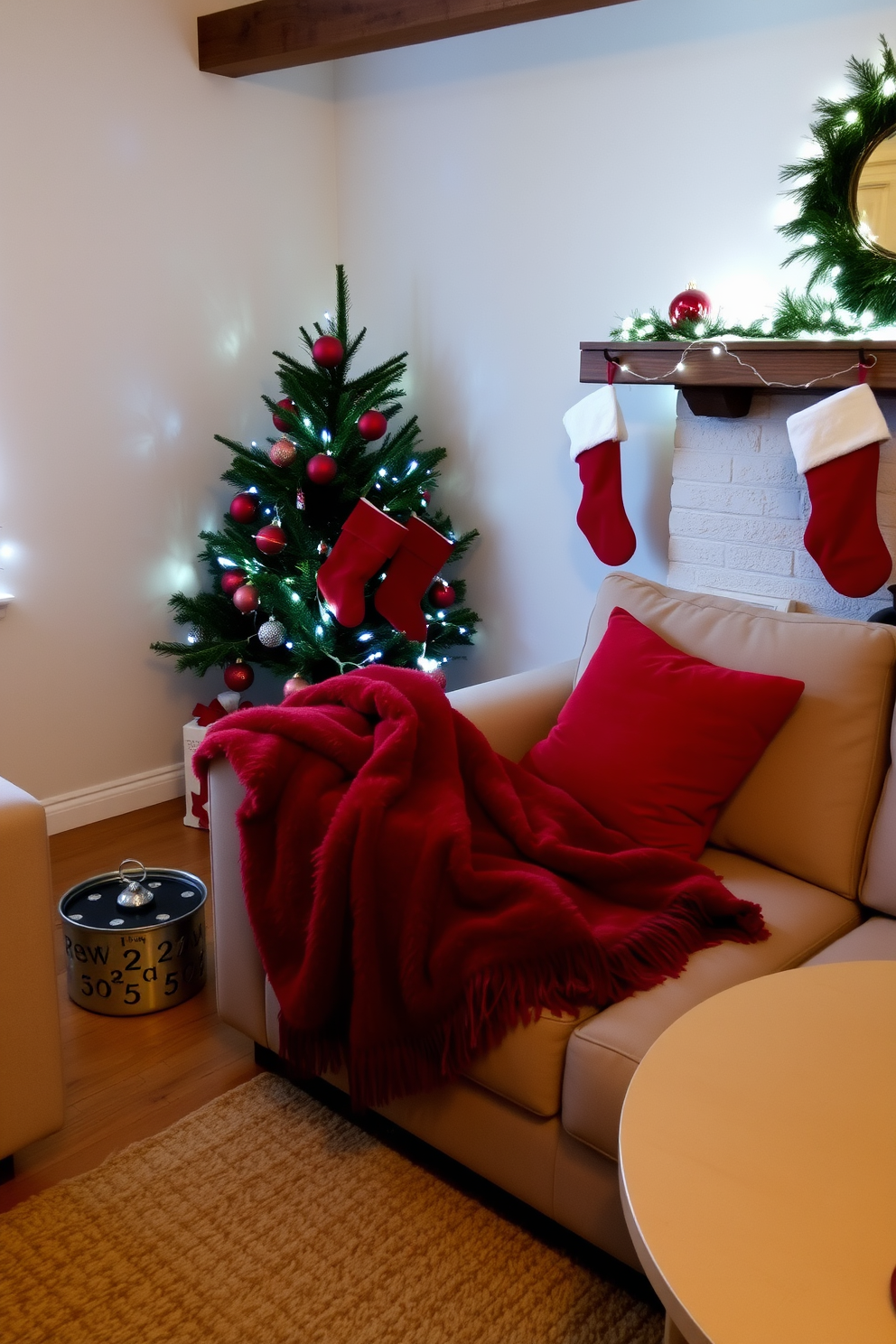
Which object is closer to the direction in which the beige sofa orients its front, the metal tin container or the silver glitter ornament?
the metal tin container

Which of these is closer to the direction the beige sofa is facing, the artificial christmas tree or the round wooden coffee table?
the round wooden coffee table

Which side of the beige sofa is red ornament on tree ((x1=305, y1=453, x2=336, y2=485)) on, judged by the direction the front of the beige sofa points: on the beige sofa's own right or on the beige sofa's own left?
on the beige sofa's own right

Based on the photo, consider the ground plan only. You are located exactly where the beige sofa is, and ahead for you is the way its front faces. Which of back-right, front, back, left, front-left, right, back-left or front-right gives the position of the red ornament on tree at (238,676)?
right

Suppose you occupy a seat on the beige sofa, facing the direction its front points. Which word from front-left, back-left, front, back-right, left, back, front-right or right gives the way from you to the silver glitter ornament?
right

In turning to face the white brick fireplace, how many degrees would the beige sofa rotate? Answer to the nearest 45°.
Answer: approximately 135° to its right

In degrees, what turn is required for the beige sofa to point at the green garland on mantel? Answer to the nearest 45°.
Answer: approximately 135° to its right

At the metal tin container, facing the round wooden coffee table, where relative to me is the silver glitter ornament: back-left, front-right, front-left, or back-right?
back-left

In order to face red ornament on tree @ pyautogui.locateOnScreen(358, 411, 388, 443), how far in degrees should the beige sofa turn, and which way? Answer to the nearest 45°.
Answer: approximately 90° to its right

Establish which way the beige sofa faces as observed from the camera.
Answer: facing the viewer and to the left of the viewer

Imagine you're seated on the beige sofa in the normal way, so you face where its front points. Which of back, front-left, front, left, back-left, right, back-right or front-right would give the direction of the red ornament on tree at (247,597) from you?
right

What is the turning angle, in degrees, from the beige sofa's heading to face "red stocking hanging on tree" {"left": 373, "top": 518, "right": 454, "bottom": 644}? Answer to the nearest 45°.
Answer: approximately 90° to its right

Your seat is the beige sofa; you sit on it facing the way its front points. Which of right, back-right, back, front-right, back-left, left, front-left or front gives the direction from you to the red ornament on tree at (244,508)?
right
